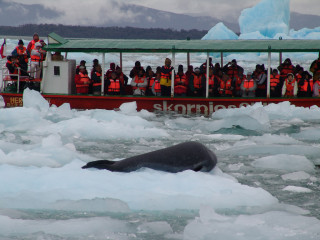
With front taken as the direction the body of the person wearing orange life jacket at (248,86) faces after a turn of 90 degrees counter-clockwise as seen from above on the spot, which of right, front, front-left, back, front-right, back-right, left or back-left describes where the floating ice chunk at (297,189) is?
right

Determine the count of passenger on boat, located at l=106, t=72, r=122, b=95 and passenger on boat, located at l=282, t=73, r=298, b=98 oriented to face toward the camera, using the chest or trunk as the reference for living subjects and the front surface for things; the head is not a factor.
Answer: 2

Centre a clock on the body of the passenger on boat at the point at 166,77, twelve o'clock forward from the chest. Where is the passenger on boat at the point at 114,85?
the passenger on boat at the point at 114,85 is roughly at 3 o'clock from the passenger on boat at the point at 166,77.

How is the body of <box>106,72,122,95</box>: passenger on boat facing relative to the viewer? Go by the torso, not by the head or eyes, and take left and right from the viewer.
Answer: facing the viewer

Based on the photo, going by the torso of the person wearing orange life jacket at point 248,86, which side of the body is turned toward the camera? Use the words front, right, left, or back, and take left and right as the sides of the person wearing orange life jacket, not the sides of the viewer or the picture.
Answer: front

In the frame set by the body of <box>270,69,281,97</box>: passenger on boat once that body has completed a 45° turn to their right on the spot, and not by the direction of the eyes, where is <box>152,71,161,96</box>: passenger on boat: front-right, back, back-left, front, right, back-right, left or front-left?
front-right

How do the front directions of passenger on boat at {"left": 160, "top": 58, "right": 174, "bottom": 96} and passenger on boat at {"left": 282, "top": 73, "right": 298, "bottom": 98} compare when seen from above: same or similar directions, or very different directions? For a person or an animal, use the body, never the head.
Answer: same or similar directions

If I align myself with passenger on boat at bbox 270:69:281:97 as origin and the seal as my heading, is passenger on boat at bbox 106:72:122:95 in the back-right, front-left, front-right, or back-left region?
front-right

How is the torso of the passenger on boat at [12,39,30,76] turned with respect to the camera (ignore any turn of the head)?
toward the camera

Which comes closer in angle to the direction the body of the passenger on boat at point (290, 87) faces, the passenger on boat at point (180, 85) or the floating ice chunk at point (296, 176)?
the floating ice chunk

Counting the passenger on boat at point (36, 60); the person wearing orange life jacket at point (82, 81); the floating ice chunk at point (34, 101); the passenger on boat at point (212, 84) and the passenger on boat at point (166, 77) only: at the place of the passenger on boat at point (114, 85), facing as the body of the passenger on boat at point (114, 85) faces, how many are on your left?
2

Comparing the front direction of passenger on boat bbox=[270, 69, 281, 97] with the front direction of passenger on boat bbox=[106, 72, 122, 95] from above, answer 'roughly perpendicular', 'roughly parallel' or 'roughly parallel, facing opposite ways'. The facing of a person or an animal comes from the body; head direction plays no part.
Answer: roughly parallel

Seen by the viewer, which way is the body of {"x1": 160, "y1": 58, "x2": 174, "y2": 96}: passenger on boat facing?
toward the camera

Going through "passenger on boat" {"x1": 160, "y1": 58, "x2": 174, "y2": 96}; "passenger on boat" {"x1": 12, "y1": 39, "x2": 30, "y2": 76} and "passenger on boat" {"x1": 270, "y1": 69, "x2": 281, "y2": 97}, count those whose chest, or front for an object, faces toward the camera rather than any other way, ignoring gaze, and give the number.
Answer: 3

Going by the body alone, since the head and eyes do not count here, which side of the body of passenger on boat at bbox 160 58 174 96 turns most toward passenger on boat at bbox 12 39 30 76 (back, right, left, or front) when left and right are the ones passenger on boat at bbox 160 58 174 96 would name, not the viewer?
right

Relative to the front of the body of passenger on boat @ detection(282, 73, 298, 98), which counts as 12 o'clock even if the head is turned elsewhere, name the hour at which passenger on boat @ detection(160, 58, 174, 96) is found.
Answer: passenger on boat @ detection(160, 58, 174, 96) is roughly at 3 o'clock from passenger on boat @ detection(282, 73, 298, 98).

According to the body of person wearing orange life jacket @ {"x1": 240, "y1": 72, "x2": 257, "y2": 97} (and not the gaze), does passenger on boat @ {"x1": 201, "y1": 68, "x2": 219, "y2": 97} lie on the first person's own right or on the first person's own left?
on the first person's own right
